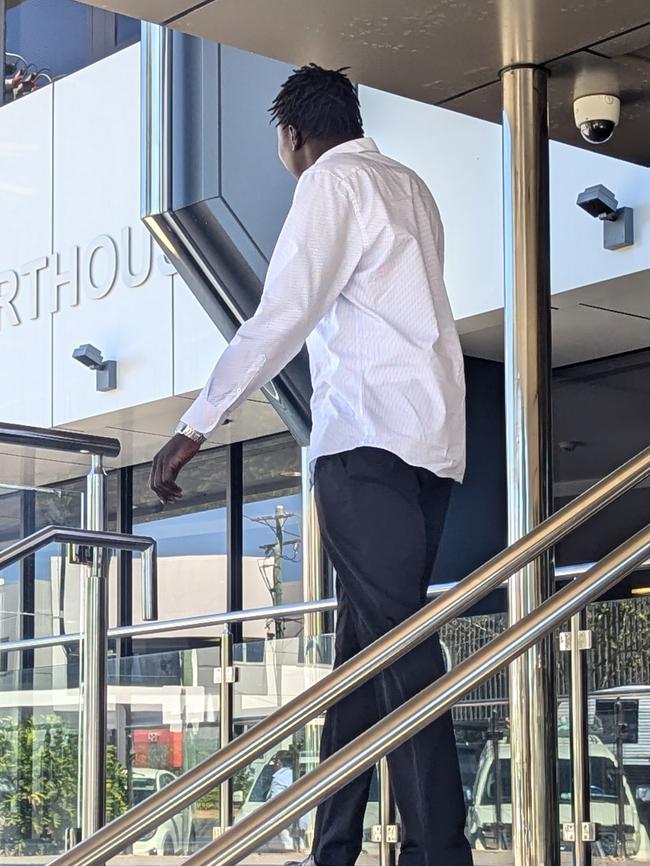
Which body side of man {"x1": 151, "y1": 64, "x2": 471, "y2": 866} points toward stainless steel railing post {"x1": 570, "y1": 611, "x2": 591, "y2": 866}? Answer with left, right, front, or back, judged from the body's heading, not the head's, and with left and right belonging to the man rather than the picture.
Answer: right

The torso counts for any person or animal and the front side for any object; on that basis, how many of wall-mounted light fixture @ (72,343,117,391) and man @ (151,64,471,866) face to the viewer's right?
0

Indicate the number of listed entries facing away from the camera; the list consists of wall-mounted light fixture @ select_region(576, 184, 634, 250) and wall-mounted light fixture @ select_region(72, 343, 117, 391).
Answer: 0

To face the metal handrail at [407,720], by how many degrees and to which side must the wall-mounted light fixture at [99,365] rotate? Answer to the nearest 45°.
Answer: approximately 45° to its left

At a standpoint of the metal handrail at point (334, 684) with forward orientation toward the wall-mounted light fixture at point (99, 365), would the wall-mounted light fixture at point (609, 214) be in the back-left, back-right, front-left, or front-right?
front-right

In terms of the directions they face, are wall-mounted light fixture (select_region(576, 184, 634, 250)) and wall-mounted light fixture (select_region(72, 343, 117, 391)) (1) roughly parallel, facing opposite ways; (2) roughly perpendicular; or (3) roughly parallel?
roughly parallel

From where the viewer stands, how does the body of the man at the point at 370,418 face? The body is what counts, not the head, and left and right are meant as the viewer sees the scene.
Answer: facing away from the viewer and to the left of the viewer

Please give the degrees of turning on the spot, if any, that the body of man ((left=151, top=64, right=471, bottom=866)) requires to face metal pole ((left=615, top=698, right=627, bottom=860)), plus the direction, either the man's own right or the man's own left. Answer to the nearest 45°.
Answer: approximately 90° to the man's own right

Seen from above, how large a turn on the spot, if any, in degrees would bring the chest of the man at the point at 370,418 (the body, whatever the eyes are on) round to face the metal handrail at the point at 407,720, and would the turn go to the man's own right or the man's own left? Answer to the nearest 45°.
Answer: approximately 135° to the man's own left

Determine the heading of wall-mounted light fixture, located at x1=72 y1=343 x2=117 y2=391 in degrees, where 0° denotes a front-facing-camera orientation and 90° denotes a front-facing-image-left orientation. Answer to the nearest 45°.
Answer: approximately 45°

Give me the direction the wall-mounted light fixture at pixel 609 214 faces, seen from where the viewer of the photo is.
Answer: facing the viewer and to the left of the viewer
